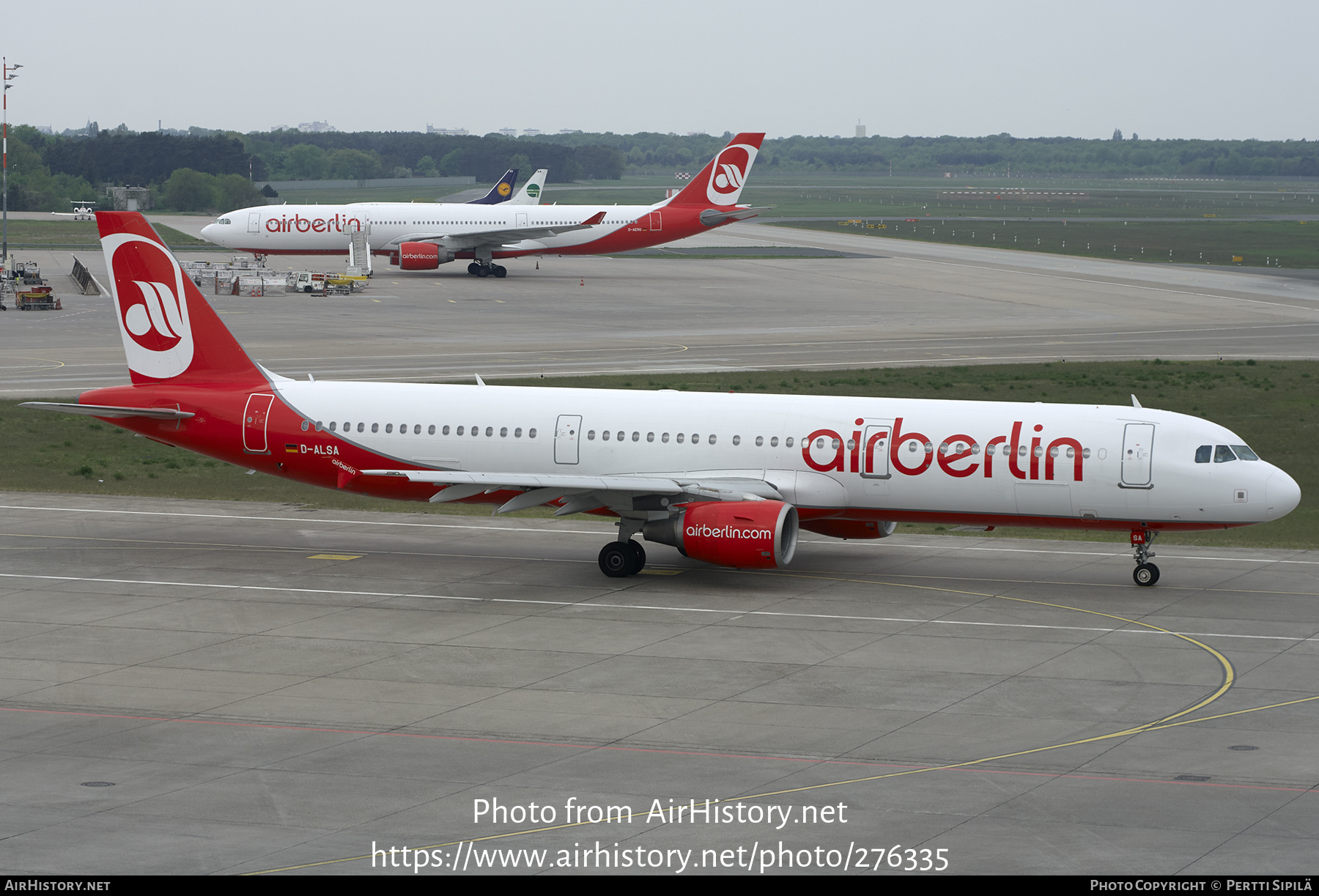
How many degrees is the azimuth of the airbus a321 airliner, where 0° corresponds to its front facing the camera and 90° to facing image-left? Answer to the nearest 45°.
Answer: approximately 270°
